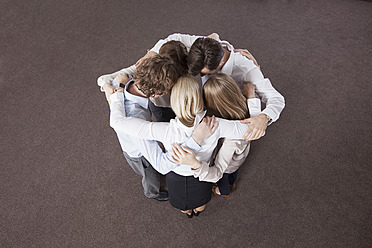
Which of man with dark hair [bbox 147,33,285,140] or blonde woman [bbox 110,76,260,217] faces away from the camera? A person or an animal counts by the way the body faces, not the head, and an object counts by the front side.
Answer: the blonde woman

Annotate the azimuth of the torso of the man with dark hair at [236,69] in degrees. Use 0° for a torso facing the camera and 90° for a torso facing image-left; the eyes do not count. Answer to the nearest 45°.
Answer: approximately 45°

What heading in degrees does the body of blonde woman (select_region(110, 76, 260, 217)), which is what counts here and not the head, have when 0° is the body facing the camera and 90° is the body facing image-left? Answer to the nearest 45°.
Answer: approximately 180°

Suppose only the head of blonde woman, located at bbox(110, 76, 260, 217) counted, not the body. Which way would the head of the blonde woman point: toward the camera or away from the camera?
away from the camera
